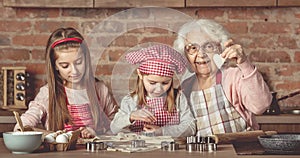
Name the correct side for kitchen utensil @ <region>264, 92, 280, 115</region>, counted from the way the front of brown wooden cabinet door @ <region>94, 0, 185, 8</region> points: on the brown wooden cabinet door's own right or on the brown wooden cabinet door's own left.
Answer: on the brown wooden cabinet door's own left

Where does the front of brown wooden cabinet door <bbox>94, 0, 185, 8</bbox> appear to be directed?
toward the camera

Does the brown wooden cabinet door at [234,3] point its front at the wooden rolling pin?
yes

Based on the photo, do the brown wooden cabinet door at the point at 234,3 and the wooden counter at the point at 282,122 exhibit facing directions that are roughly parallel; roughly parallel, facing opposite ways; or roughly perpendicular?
roughly parallel

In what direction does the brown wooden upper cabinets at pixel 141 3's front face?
toward the camera

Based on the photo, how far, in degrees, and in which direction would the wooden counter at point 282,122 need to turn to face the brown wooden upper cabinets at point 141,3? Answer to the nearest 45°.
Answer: approximately 90° to its right

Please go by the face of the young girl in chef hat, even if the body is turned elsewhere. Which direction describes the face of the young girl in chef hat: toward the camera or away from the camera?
toward the camera

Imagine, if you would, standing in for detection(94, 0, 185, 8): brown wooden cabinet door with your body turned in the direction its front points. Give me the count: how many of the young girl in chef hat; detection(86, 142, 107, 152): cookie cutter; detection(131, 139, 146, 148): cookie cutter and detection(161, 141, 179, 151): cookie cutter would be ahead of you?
4

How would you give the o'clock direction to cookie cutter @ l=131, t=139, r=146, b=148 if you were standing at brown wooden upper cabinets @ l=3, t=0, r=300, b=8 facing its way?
The cookie cutter is roughly at 12 o'clock from the brown wooden upper cabinets.

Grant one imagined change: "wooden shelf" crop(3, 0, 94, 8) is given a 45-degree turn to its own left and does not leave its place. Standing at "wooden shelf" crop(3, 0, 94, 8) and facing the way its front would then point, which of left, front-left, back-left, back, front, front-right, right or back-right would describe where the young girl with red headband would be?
front-right

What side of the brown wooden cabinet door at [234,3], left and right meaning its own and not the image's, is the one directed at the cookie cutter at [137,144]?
front

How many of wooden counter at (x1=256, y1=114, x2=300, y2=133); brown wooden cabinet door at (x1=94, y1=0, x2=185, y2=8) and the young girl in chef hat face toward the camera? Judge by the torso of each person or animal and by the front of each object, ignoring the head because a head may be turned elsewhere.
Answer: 3

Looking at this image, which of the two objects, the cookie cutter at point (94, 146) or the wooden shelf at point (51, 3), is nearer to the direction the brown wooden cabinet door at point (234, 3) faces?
the cookie cutter
